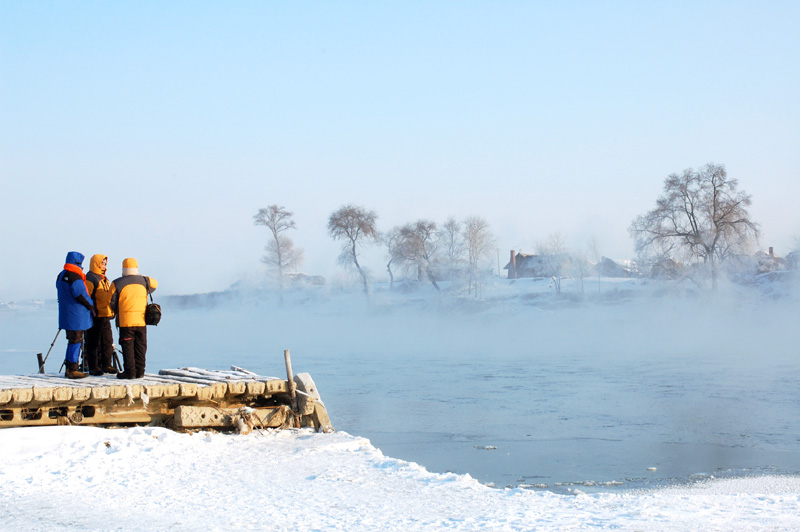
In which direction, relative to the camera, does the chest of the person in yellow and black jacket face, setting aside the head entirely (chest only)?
away from the camera

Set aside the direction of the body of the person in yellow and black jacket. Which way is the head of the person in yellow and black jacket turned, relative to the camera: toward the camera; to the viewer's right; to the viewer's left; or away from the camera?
away from the camera

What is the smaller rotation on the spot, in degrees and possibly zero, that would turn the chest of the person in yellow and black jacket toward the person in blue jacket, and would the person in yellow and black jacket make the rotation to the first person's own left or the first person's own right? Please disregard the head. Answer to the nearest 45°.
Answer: approximately 45° to the first person's own left

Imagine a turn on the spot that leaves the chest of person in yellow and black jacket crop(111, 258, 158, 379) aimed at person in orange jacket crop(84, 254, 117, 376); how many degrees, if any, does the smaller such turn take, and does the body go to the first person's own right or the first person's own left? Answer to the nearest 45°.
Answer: approximately 45° to the first person's own left
